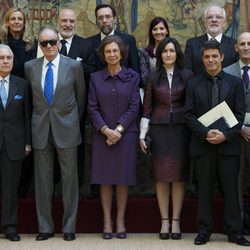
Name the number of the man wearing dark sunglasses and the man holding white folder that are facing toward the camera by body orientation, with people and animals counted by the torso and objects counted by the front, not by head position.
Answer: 2

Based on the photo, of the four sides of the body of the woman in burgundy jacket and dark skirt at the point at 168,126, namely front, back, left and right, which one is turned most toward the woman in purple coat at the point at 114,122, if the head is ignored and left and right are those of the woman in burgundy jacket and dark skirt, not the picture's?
right

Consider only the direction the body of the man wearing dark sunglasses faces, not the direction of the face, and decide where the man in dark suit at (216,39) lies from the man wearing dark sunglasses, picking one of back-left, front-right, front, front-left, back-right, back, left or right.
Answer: left

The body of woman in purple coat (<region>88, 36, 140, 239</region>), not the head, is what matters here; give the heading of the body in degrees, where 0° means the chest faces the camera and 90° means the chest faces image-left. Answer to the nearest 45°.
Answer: approximately 0°

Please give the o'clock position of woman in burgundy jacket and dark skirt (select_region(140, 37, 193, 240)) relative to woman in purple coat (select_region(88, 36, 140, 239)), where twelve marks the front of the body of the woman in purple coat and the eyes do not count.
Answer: The woman in burgundy jacket and dark skirt is roughly at 9 o'clock from the woman in purple coat.

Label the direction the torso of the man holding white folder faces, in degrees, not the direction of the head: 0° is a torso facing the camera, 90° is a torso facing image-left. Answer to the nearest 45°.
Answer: approximately 0°
